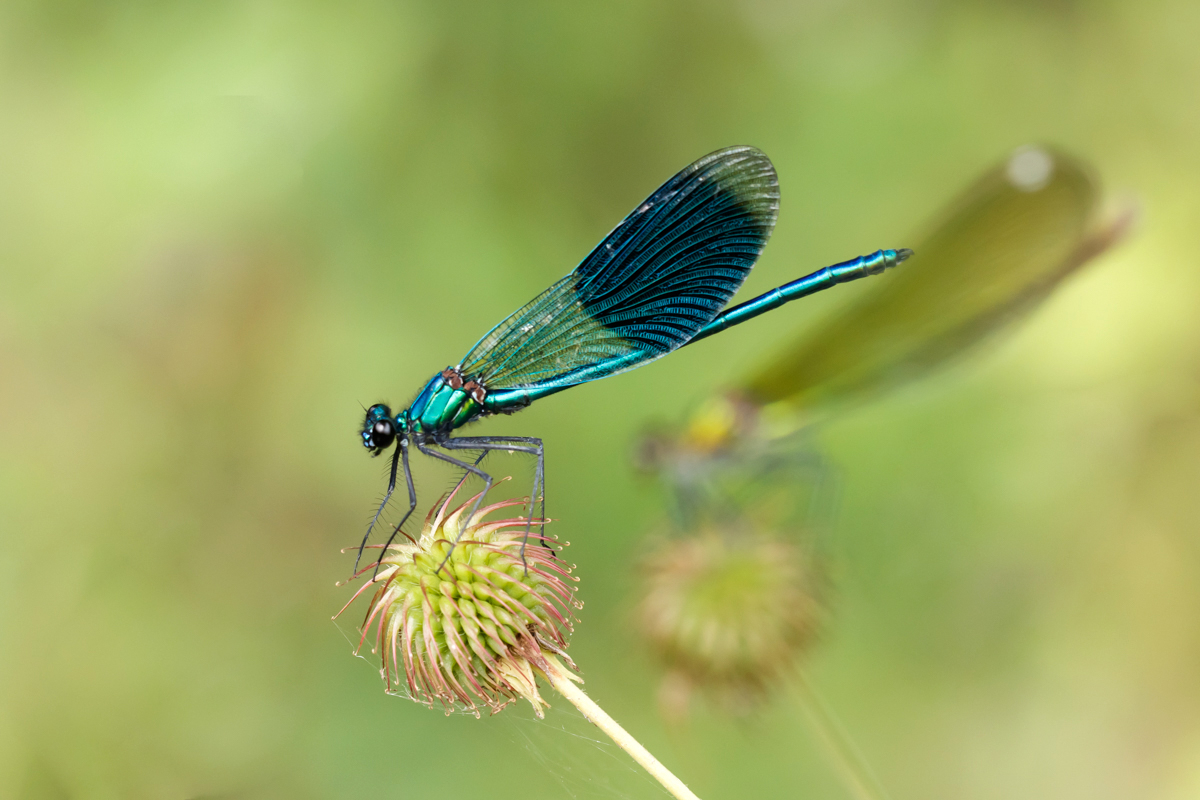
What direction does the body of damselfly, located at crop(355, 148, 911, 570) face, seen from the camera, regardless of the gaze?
to the viewer's left
